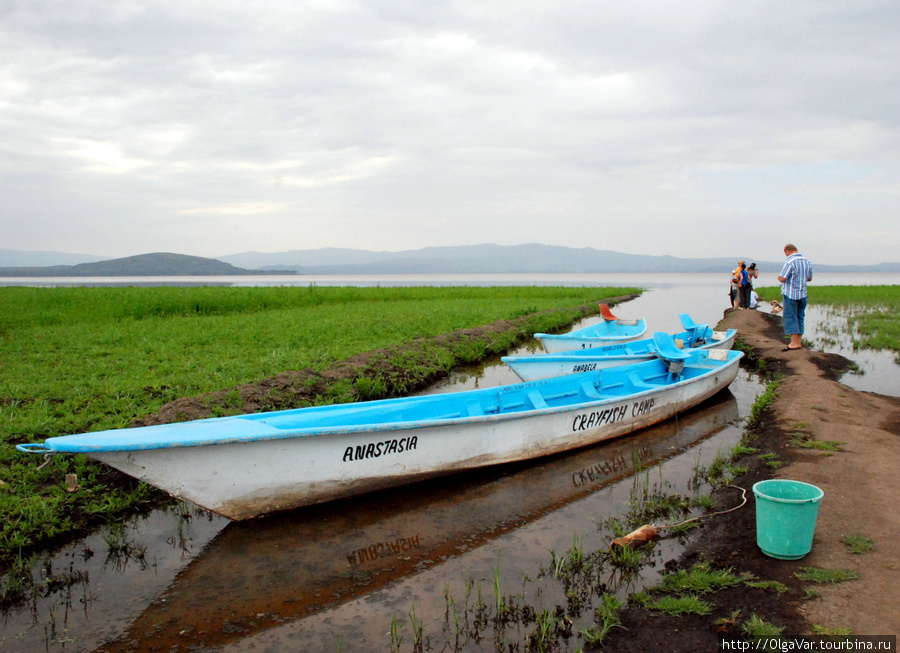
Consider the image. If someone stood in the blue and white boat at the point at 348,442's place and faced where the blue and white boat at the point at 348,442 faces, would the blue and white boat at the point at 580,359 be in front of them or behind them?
behind

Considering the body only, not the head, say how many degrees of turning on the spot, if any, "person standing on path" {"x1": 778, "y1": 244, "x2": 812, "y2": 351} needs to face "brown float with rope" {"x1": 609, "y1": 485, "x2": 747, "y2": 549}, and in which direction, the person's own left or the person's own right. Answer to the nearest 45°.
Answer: approximately 135° to the person's own left

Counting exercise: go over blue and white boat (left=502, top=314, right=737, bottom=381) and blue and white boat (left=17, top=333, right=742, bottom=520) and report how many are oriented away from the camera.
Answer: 0

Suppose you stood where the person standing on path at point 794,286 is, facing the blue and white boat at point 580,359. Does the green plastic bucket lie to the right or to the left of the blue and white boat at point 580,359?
left

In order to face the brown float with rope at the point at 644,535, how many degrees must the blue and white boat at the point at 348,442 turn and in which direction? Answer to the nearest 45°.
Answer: approximately 90° to its left

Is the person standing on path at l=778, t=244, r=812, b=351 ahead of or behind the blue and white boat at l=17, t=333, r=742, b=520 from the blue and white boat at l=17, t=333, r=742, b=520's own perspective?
behind

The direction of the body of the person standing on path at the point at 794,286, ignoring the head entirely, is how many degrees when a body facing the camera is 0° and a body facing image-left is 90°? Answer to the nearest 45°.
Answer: approximately 135°

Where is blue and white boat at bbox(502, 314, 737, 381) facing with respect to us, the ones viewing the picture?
facing the viewer and to the left of the viewer

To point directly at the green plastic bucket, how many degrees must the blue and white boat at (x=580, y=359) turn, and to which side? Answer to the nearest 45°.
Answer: approximately 45° to its left
